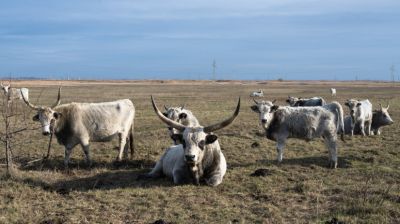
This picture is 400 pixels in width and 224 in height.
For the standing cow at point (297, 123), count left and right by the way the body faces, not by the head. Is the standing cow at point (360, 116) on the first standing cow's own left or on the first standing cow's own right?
on the first standing cow's own right

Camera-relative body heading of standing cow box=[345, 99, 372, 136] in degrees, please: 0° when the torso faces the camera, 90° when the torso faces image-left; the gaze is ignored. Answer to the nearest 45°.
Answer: approximately 45°

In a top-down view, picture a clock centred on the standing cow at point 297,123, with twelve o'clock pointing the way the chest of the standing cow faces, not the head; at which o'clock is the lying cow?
The lying cow is roughly at 10 o'clock from the standing cow.

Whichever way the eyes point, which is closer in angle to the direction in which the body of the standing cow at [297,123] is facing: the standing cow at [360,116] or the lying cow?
the lying cow

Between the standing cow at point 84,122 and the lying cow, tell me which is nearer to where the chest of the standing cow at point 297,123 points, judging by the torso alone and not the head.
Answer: the standing cow

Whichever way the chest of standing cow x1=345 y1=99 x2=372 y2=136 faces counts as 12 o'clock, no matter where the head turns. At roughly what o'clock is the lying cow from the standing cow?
The lying cow is roughly at 11 o'clock from the standing cow.

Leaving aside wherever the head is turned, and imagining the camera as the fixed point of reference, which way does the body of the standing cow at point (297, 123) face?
to the viewer's left

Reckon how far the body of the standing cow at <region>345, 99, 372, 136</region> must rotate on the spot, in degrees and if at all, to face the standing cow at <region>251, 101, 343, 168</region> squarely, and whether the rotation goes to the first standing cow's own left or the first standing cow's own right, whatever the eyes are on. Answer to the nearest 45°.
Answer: approximately 45° to the first standing cow's own left

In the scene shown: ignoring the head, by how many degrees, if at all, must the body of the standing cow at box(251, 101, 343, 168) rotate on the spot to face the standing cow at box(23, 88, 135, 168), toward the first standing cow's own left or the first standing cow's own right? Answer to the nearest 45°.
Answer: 0° — it already faces it
